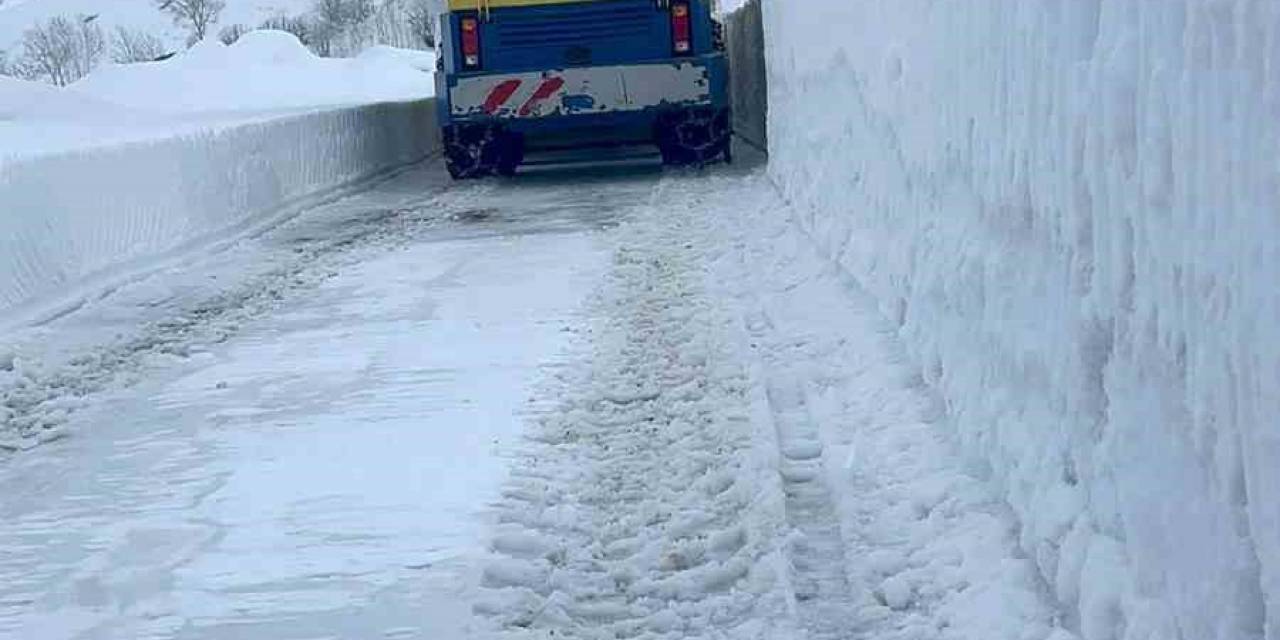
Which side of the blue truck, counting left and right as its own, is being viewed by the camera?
back
